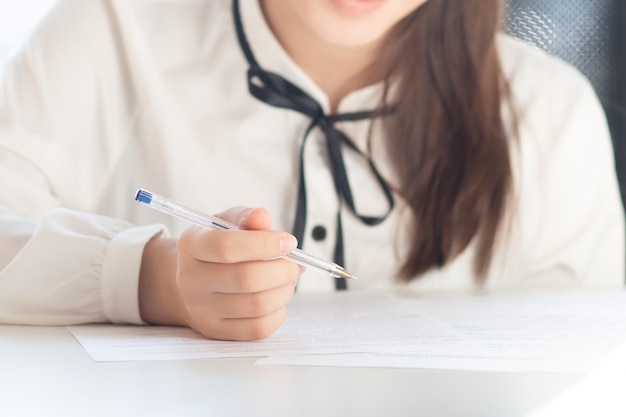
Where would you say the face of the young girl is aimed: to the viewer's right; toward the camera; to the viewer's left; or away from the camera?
toward the camera

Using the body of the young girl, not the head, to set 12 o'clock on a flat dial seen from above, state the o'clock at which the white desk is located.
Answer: The white desk is roughly at 12 o'clock from the young girl.

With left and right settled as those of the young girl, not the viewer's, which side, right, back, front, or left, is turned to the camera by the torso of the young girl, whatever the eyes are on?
front
